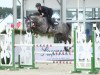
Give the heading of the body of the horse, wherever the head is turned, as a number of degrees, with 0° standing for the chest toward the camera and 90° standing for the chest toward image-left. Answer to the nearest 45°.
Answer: approximately 90°
